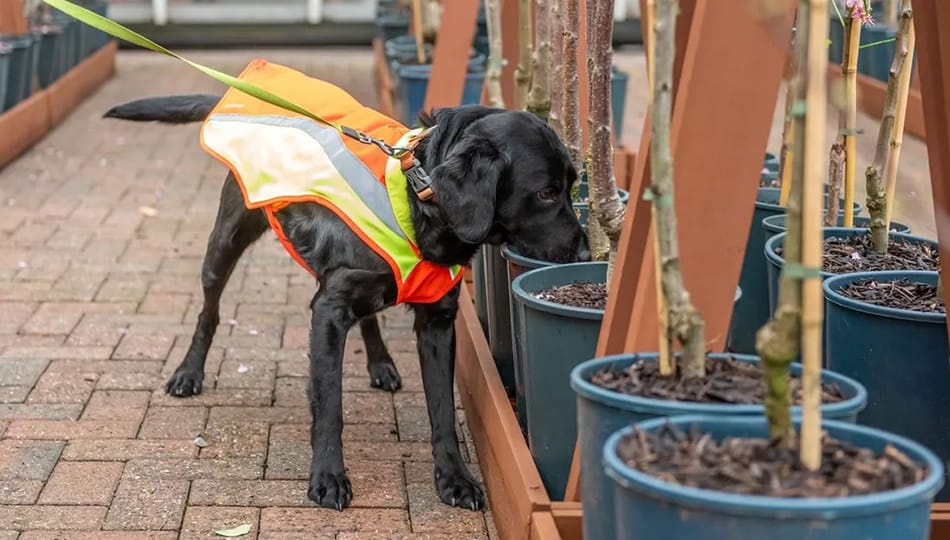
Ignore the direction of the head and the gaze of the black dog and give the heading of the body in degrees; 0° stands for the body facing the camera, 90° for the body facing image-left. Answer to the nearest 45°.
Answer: approximately 315°

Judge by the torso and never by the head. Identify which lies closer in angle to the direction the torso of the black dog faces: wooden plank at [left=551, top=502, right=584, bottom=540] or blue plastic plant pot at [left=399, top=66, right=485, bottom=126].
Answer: the wooden plank

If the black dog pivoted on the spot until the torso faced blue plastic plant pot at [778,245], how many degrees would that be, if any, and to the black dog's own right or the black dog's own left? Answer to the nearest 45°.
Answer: approximately 45° to the black dog's own left

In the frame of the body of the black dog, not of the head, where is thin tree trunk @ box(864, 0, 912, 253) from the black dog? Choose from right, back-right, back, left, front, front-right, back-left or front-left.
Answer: front-left

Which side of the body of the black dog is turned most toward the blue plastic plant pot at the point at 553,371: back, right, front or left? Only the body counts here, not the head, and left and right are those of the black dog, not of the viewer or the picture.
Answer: front

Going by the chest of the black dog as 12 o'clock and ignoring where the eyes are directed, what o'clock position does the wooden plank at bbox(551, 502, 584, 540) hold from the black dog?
The wooden plank is roughly at 1 o'clock from the black dog.

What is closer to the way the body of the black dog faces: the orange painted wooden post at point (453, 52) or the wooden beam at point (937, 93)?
the wooden beam

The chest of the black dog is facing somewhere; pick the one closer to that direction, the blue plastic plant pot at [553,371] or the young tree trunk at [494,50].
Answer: the blue plastic plant pot

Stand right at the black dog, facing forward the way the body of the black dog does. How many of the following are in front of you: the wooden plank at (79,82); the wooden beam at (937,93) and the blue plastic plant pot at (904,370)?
2

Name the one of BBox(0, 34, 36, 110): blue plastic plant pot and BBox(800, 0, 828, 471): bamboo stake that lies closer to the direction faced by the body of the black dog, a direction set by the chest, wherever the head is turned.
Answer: the bamboo stake
